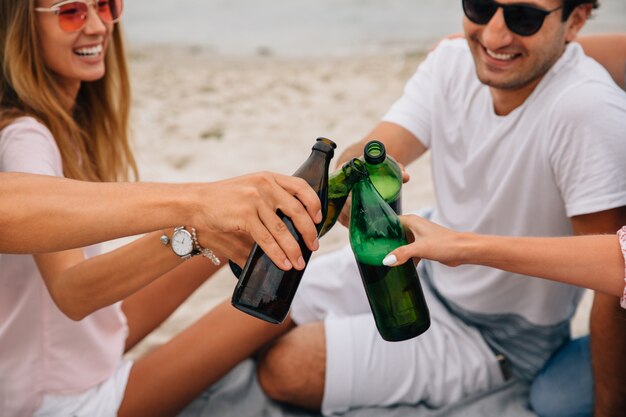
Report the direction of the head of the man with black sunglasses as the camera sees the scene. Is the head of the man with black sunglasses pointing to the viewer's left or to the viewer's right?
to the viewer's left

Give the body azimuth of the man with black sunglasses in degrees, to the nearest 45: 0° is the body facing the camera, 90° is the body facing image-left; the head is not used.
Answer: approximately 45°

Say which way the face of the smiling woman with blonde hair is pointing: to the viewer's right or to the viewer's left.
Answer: to the viewer's right
